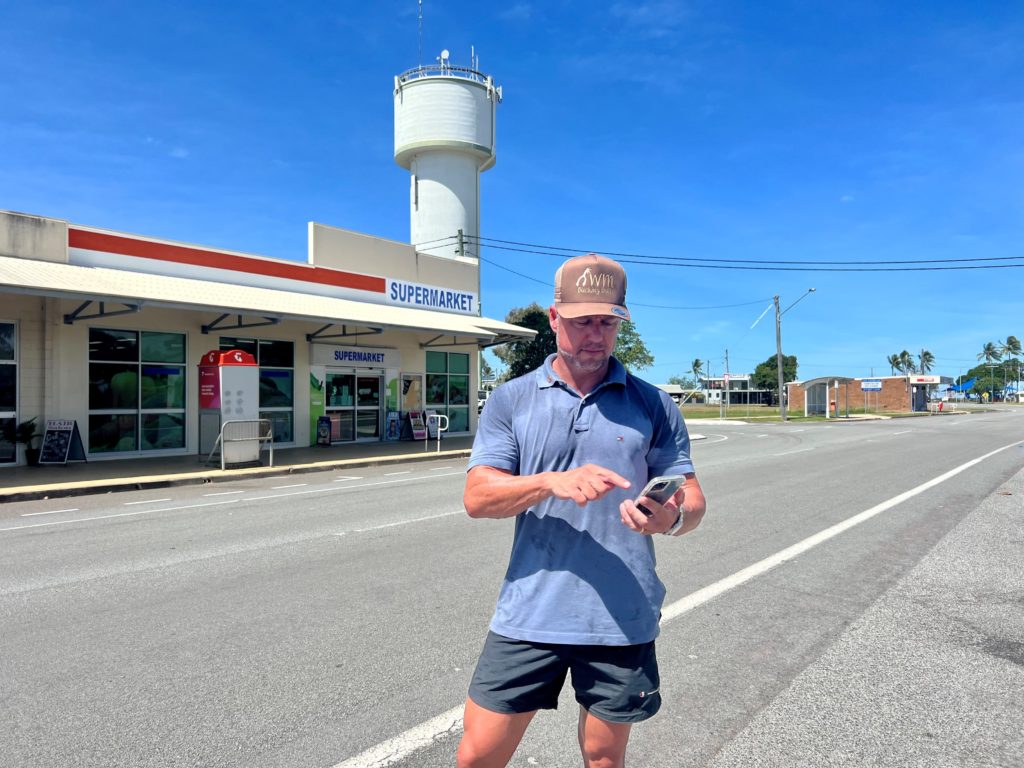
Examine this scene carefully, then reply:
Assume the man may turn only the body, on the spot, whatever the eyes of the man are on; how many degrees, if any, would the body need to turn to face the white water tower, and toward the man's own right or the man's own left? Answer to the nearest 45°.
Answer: approximately 180°

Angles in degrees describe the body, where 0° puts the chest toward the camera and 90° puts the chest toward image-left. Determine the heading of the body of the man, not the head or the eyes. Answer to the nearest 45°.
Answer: approximately 0°

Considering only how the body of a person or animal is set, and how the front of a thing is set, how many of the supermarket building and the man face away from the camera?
0

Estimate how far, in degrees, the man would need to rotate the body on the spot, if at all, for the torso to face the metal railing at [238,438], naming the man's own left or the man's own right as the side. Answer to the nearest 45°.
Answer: approximately 135° to the man's own right

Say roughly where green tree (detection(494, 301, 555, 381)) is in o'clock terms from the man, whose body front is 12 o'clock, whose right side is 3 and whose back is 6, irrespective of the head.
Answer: The green tree is roughly at 6 o'clock from the man.

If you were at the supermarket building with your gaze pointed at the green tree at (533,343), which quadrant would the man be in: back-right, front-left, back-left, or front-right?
back-right

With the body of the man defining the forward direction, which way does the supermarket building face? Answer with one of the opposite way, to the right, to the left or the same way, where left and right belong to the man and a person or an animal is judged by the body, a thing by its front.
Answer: to the left

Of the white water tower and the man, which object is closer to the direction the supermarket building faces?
the man

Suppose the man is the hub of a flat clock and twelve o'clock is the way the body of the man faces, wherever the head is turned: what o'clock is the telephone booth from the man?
The telephone booth is roughly at 5 o'clock from the man.

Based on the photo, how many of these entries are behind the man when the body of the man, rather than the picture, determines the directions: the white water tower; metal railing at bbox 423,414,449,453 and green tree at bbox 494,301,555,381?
3

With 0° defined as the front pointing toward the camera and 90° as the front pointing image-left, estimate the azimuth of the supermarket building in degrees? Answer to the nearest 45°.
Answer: approximately 315°

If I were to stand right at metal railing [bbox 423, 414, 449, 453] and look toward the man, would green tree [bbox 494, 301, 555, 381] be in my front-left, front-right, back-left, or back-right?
back-left

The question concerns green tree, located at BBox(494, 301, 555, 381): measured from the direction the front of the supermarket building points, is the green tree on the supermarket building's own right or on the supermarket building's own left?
on the supermarket building's own left
